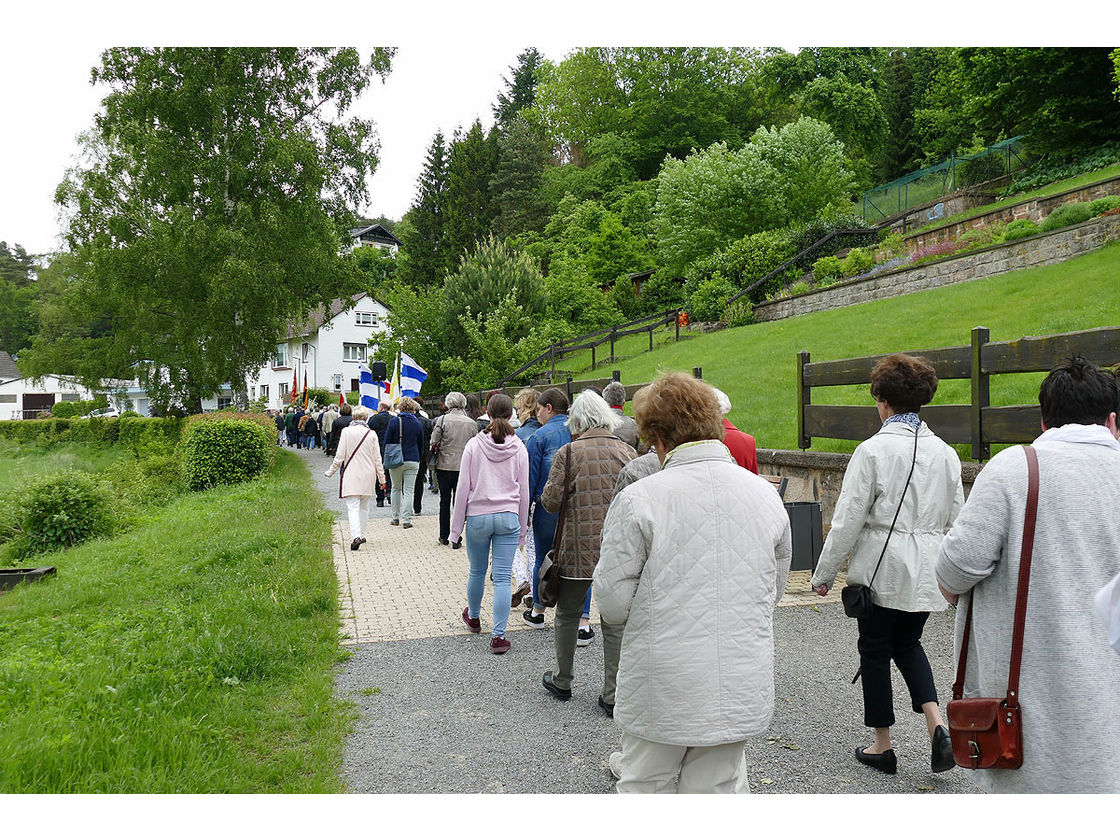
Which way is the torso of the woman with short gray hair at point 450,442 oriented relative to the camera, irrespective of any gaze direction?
away from the camera

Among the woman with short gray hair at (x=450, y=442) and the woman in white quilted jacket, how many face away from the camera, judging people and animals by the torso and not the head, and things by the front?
2

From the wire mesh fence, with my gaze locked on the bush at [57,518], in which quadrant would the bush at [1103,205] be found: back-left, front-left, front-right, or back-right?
front-left

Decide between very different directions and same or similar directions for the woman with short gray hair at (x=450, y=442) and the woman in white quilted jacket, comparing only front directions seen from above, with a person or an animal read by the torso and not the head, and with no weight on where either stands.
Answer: same or similar directions

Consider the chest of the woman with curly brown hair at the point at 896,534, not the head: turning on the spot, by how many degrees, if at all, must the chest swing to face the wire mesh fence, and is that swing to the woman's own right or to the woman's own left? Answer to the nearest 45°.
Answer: approximately 45° to the woman's own right

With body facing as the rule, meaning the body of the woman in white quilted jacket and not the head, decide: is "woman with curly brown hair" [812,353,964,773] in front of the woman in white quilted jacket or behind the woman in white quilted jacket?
in front

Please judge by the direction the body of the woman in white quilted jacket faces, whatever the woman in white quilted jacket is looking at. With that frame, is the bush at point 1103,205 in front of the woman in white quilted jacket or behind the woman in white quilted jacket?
in front

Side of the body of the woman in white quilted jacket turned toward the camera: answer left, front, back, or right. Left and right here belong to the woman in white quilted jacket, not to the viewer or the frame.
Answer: back

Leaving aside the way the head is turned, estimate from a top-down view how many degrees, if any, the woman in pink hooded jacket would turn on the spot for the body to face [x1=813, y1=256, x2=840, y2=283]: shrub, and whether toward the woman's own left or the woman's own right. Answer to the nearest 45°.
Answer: approximately 45° to the woman's own right

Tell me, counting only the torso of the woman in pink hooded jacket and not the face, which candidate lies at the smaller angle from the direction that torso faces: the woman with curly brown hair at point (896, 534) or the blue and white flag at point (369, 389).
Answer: the blue and white flag

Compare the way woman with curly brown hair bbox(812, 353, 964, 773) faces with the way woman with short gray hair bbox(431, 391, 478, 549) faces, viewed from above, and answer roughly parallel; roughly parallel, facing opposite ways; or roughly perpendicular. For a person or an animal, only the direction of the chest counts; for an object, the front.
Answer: roughly parallel

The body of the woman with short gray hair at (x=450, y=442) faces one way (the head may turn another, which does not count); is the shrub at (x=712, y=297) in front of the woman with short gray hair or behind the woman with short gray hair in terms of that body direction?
in front

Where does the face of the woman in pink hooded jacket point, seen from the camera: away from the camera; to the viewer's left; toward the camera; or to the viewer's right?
away from the camera

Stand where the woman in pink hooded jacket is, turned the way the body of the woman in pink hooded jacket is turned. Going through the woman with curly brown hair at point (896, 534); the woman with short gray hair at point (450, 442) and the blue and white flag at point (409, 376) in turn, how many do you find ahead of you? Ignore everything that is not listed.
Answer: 2

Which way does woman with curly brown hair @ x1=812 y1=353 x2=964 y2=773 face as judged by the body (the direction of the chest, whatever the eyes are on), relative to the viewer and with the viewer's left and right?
facing away from the viewer and to the left of the viewer

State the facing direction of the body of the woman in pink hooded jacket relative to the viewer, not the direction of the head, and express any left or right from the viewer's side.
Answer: facing away from the viewer
